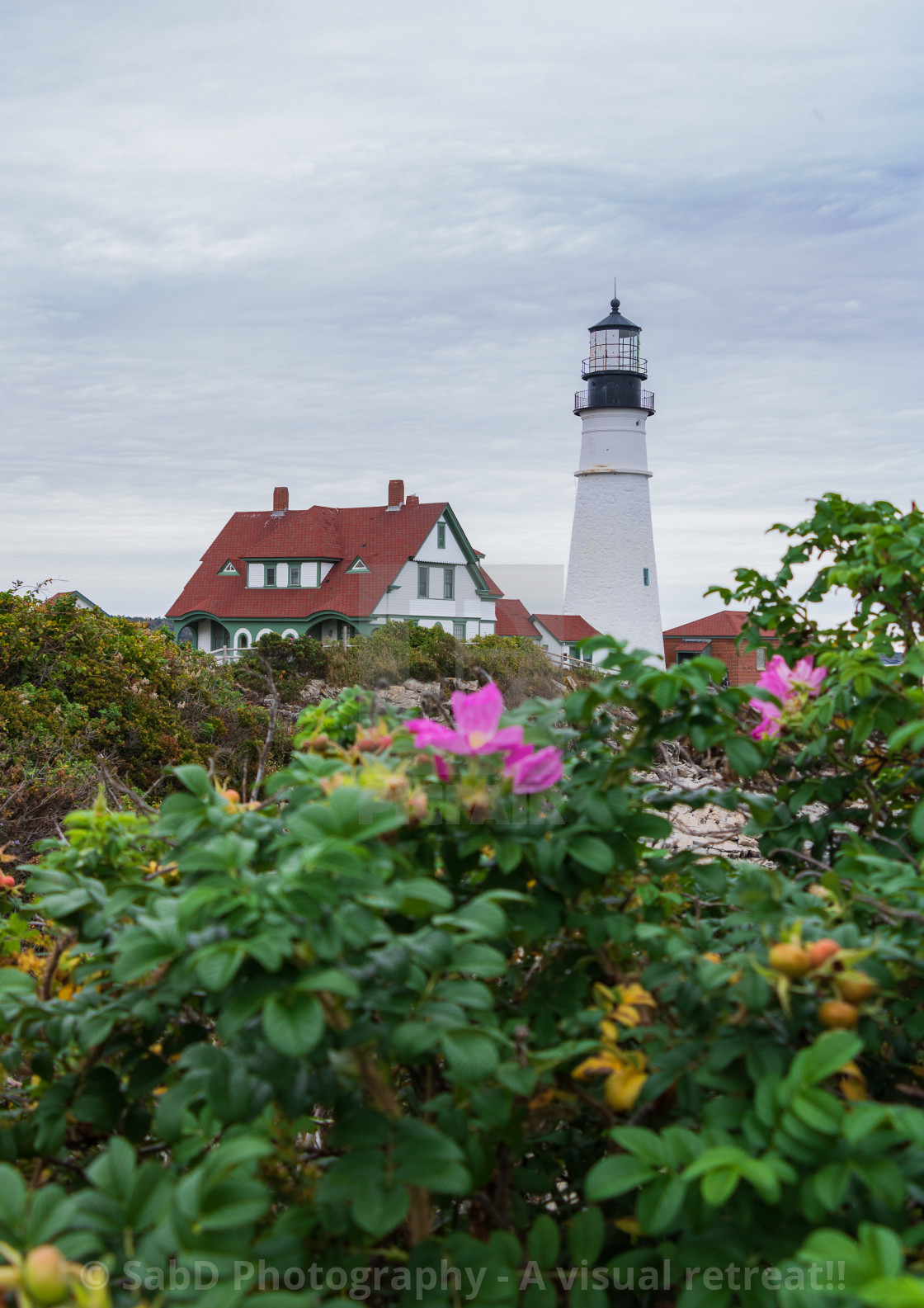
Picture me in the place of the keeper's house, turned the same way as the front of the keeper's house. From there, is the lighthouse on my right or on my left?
on my left

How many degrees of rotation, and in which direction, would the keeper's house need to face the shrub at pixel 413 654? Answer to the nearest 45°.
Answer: approximately 45° to its left

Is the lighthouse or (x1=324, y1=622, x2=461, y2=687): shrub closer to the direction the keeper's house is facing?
the shrub

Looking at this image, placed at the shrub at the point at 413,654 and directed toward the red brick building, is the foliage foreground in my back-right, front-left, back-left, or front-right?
back-right

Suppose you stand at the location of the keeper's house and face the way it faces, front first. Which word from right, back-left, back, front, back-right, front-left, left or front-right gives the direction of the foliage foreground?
front-left

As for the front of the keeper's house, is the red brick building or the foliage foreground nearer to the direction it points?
the foliage foreground

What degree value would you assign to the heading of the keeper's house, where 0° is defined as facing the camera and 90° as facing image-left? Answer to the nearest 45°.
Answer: approximately 45°
